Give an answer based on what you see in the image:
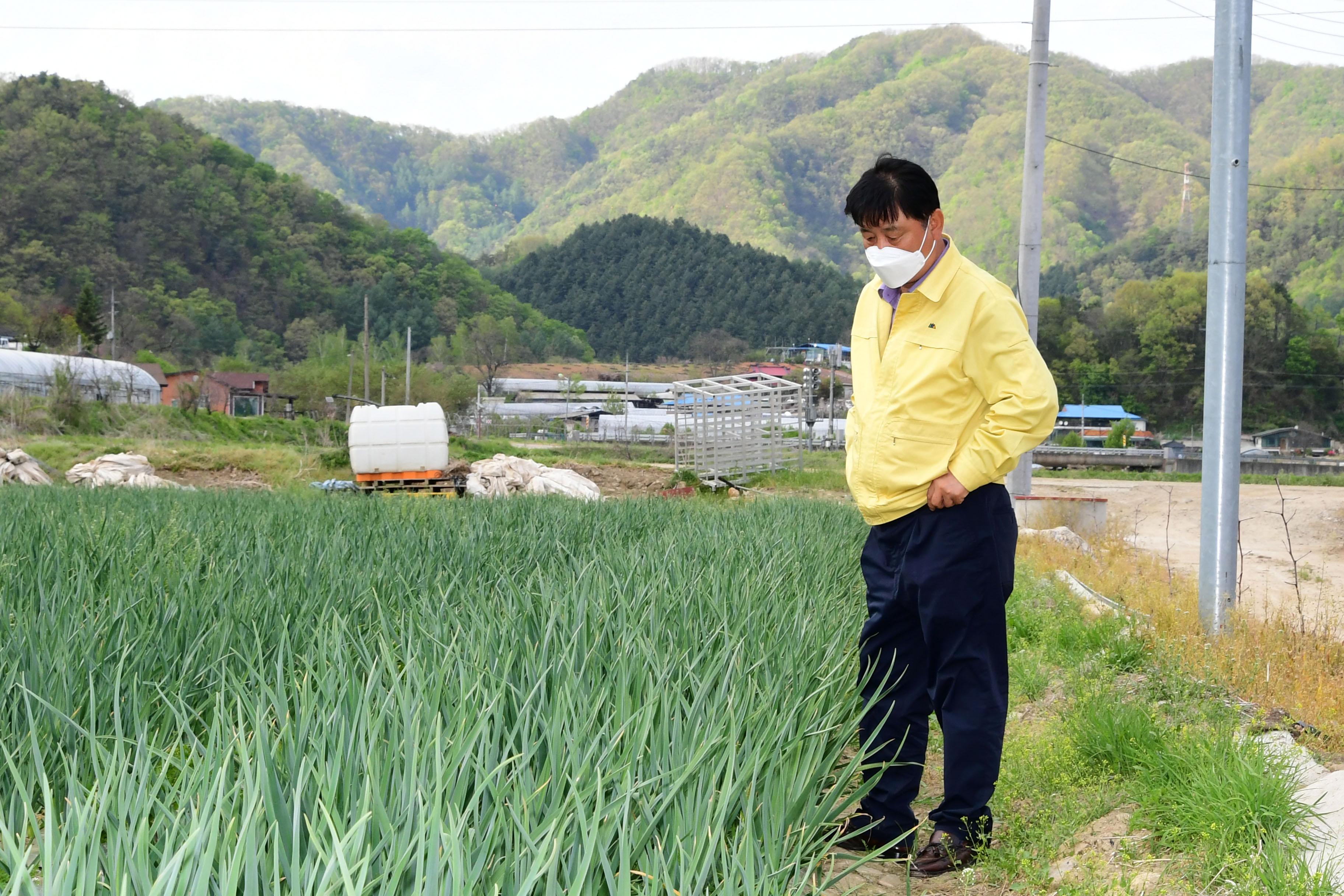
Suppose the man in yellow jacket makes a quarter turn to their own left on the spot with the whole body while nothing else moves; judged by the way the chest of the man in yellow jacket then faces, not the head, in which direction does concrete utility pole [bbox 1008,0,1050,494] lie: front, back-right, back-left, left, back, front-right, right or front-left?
back-left

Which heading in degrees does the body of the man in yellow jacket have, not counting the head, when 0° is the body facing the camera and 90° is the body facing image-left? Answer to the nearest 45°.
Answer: approximately 45°

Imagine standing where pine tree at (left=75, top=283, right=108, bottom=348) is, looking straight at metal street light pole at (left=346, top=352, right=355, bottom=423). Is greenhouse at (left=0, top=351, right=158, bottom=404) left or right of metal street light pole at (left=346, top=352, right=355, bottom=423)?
right

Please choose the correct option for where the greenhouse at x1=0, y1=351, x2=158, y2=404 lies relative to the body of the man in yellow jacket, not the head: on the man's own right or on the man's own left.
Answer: on the man's own right

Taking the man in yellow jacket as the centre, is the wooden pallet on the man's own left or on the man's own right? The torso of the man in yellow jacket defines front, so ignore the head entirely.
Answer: on the man's own right

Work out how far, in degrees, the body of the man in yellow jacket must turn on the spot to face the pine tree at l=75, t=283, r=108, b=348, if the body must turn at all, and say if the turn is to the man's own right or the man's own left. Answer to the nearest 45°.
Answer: approximately 90° to the man's own right

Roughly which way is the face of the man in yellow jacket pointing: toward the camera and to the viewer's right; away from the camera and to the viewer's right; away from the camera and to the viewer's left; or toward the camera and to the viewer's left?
toward the camera and to the viewer's left

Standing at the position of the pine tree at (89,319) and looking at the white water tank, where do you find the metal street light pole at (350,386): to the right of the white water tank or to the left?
left

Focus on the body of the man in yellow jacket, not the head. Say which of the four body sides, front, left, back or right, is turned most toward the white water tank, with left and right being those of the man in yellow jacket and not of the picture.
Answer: right

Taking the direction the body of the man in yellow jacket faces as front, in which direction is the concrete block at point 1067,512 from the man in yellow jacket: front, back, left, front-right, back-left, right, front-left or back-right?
back-right

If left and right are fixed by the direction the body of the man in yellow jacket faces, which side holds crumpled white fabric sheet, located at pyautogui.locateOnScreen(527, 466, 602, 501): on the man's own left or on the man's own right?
on the man's own right

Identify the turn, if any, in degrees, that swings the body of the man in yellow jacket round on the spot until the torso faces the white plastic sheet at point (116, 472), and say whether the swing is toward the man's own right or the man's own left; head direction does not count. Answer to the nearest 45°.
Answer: approximately 90° to the man's own right
